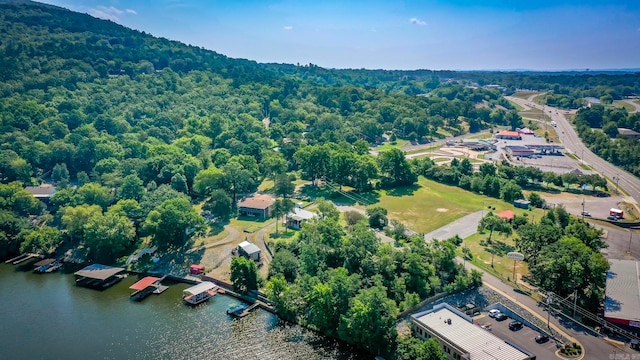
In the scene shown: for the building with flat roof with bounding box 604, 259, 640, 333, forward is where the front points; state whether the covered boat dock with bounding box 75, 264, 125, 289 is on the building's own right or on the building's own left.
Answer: on the building's own right

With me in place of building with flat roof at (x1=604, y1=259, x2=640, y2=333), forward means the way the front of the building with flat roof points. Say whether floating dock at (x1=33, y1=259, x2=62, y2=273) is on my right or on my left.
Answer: on my right

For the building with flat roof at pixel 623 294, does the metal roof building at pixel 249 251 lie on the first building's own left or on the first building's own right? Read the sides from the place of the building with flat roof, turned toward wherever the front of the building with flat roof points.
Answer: on the first building's own right

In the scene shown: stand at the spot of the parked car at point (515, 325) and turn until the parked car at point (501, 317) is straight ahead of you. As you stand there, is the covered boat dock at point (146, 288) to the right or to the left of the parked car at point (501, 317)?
left
